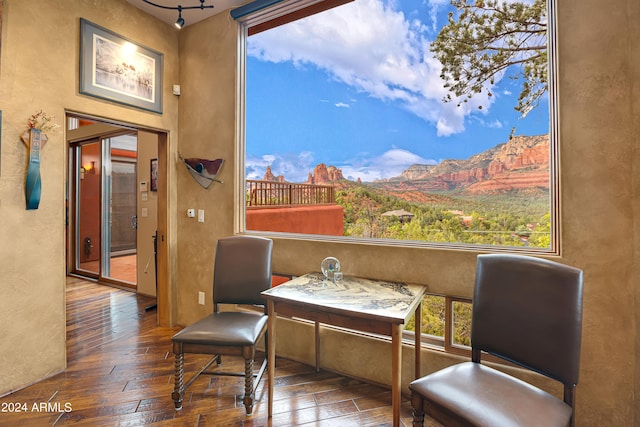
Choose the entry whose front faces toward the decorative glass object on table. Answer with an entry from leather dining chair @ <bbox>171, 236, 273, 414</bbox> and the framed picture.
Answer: the framed picture

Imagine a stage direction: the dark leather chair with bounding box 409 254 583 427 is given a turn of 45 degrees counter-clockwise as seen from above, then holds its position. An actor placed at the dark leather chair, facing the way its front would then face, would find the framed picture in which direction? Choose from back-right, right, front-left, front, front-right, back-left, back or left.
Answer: right

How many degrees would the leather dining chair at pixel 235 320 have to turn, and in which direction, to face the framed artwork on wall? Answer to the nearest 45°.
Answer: approximately 135° to its right

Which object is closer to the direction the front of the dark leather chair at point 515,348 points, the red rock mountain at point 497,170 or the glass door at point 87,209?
the glass door

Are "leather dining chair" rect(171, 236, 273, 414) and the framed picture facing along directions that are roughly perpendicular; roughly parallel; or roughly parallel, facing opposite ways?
roughly perpendicular

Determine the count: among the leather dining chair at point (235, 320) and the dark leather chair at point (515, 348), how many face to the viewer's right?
0

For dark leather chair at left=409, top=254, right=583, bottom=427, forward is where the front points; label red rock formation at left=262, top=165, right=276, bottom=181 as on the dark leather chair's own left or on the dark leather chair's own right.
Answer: on the dark leather chair's own right

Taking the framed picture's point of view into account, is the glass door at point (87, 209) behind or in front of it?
behind

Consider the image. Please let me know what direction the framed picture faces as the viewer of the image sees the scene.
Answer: facing the viewer and to the right of the viewer

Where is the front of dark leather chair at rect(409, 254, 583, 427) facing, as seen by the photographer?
facing the viewer and to the left of the viewer

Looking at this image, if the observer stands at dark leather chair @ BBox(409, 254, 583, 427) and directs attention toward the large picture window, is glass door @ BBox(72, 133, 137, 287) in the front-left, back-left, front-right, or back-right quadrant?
front-left
